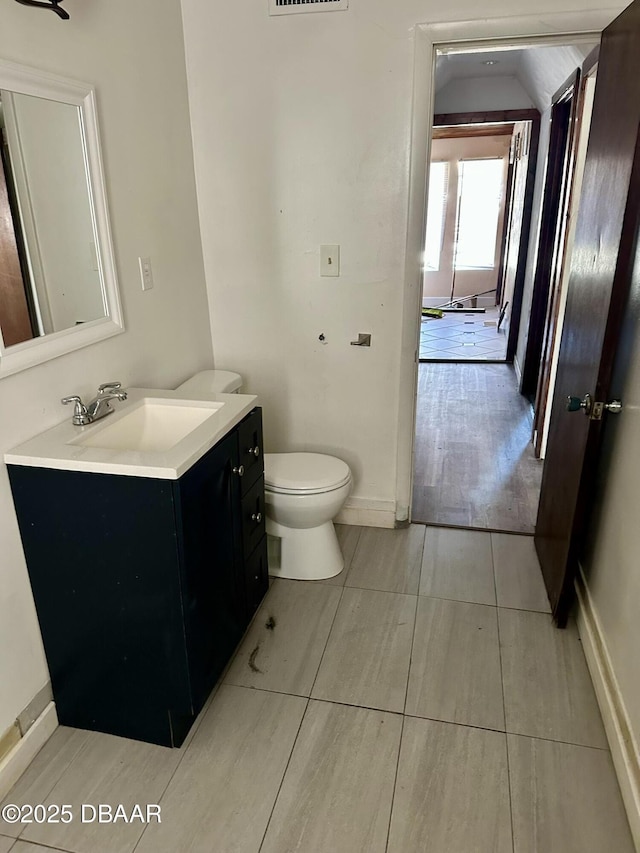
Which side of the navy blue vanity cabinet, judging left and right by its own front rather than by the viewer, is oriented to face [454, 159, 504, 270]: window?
left

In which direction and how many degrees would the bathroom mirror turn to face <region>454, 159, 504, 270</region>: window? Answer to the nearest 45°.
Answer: approximately 90° to its left

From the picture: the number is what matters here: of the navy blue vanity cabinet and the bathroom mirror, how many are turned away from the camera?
0

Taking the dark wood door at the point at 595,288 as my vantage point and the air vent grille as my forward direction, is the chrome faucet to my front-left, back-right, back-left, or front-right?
front-left

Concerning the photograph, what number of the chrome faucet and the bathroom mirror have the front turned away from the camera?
0

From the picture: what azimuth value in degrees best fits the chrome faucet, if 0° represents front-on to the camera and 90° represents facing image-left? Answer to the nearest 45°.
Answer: approximately 315°

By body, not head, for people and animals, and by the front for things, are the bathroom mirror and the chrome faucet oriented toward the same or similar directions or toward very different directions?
same or similar directions

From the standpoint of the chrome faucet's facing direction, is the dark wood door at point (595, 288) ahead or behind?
ahead

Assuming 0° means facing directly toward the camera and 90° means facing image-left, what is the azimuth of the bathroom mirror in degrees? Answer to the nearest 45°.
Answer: approximately 315°

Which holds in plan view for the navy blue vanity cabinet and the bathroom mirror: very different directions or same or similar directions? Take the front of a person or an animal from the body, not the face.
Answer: same or similar directions

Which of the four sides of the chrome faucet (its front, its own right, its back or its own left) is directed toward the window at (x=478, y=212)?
left

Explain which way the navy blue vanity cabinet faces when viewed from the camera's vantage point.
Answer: facing the viewer and to the right of the viewer
